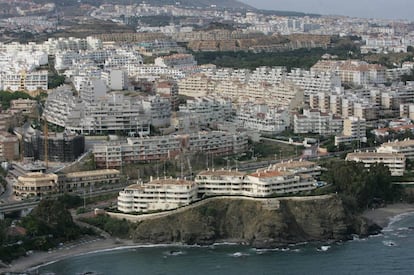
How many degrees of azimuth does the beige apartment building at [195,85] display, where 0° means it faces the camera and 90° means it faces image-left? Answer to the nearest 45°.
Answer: approximately 0°

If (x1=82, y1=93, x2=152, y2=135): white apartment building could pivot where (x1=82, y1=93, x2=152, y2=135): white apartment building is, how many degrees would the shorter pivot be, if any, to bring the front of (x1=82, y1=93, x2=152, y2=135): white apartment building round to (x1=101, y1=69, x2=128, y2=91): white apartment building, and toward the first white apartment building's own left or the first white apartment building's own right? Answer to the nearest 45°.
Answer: approximately 180°

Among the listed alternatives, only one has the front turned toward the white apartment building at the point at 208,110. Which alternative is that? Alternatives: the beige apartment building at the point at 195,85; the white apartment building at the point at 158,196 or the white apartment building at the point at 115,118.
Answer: the beige apartment building at the point at 195,85

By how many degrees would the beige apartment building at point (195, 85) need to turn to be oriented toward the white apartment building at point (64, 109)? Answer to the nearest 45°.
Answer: approximately 45° to its right

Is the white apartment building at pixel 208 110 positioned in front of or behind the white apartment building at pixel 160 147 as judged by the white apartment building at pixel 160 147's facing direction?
behind

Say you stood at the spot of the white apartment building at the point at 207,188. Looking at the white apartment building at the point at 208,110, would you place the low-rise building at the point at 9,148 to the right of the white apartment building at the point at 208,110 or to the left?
left

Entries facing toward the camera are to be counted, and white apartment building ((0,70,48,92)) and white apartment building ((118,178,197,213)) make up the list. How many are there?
2

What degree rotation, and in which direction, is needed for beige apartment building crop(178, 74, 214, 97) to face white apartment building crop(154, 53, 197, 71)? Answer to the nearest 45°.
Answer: approximately 180°

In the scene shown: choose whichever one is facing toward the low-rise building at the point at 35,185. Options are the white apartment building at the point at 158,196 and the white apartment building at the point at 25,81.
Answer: the white apartment building at the point at 25,81

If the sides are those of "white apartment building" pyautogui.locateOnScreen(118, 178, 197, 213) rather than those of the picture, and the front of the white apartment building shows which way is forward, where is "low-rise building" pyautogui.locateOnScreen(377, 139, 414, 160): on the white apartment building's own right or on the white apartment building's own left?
on the white apartment building's own left
